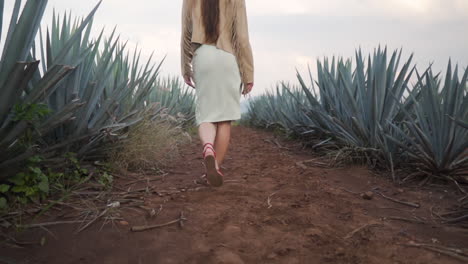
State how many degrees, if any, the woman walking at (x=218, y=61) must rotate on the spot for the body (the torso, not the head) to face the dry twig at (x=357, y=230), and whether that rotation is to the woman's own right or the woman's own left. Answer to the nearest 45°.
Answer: approximately 135° to the woman's own right

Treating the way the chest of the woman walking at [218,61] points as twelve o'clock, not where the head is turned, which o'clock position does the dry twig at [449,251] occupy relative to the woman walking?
The dry twig is roughly at 5 o'clock from the woman walking.

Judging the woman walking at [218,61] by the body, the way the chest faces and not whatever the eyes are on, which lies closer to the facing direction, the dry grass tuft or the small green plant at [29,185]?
the dry grass tuft

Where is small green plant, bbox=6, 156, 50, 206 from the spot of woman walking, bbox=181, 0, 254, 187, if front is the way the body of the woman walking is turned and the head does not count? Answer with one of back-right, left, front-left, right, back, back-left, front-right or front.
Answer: back-left

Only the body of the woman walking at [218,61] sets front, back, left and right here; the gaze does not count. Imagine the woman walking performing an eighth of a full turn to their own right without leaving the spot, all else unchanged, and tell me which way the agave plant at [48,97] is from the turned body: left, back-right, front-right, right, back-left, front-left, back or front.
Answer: back

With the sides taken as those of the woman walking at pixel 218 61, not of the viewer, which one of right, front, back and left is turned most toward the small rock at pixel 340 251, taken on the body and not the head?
back

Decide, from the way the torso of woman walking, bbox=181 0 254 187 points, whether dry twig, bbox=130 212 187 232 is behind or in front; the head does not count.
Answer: behind

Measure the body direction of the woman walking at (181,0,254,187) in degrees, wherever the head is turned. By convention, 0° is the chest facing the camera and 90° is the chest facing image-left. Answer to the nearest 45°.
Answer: approximately 180°
